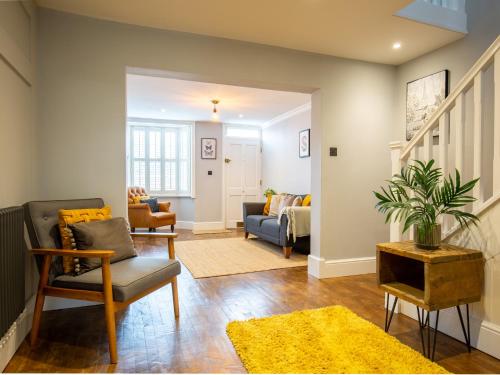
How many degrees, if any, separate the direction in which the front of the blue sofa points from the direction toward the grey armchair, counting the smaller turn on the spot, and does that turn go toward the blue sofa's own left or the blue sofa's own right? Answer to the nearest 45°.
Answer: approximately 45° to the blue sofa's own left

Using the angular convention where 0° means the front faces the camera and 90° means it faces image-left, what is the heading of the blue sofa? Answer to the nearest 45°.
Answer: approximately 45°

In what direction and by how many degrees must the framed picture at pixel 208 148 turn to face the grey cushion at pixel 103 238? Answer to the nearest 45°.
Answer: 0° — it already faces it

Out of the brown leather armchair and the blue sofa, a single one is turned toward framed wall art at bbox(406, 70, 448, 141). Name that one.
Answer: the brown leather armchair

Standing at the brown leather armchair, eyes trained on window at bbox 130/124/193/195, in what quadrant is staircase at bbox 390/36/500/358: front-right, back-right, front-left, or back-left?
back-right

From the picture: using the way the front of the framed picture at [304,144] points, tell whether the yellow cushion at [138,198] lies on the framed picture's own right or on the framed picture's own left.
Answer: on the framed picture's own right

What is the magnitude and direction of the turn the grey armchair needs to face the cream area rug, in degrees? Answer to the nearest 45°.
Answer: approximately 90° to its left

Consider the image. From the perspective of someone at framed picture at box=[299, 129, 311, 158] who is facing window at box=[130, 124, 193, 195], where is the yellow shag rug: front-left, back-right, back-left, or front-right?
back-left

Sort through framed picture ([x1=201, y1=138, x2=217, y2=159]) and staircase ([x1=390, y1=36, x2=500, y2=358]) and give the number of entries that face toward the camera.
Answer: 1

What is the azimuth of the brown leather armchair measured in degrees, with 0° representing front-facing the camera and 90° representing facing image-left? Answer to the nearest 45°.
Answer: approximately 315°

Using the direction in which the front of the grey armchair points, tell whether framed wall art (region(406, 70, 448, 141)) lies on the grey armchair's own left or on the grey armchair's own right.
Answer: on the grey armchair's own left

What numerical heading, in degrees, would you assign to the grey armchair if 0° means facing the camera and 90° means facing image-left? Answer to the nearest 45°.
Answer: approximately 315°
